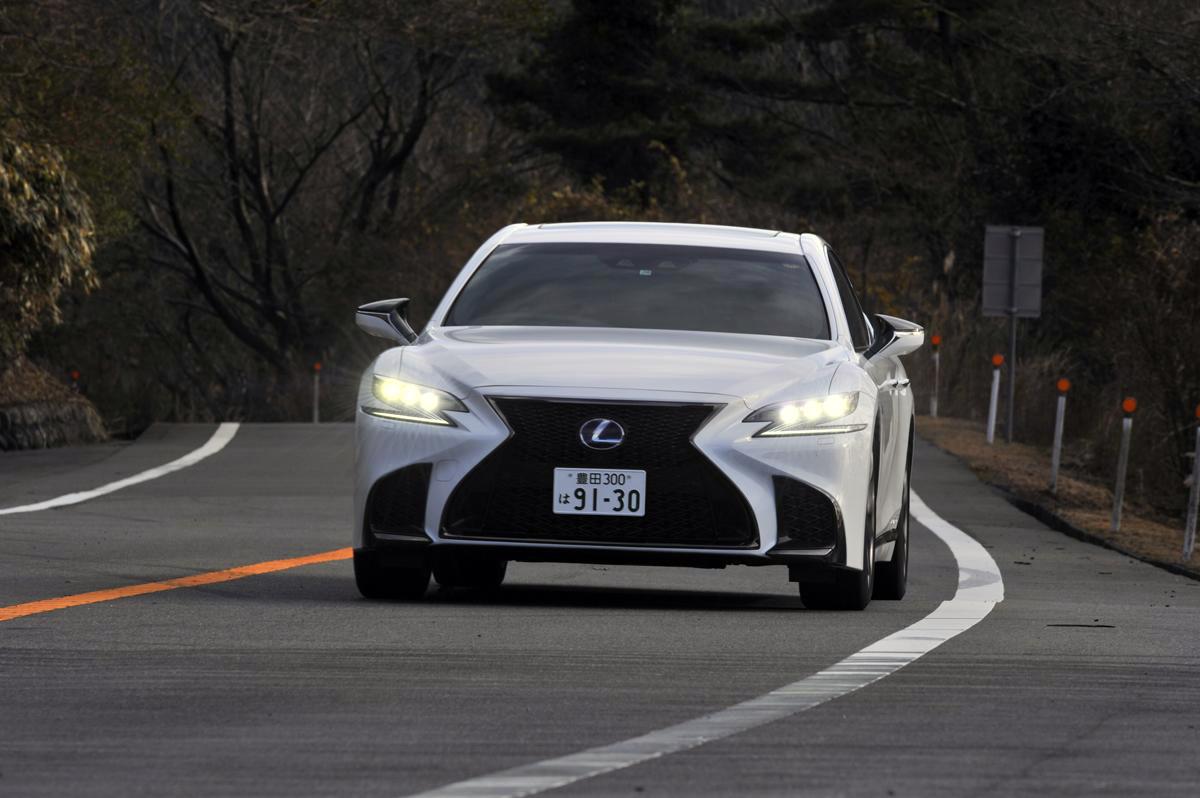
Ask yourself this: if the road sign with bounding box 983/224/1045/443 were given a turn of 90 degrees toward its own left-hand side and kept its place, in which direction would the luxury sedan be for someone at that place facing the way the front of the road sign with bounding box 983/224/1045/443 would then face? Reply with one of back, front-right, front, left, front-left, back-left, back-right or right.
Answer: left

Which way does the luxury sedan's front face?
toward the camera

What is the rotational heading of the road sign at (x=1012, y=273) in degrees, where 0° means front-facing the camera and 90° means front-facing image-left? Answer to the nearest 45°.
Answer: approximately 180°
